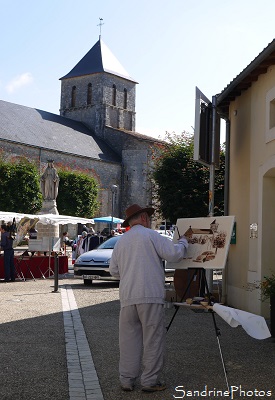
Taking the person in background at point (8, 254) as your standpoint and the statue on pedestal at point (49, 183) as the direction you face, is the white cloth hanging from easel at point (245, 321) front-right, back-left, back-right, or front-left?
back-right

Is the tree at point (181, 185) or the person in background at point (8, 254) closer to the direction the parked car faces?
the person in background

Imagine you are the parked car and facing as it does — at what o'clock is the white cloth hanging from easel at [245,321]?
The white cloth hanging from easel is roughly at 10 o'clock from the parked car.

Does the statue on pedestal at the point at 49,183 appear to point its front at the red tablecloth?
yes

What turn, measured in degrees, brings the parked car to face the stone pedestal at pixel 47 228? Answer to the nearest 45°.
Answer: approximately 135° to its right

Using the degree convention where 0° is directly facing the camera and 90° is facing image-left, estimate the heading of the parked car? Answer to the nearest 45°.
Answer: approximately 45°
